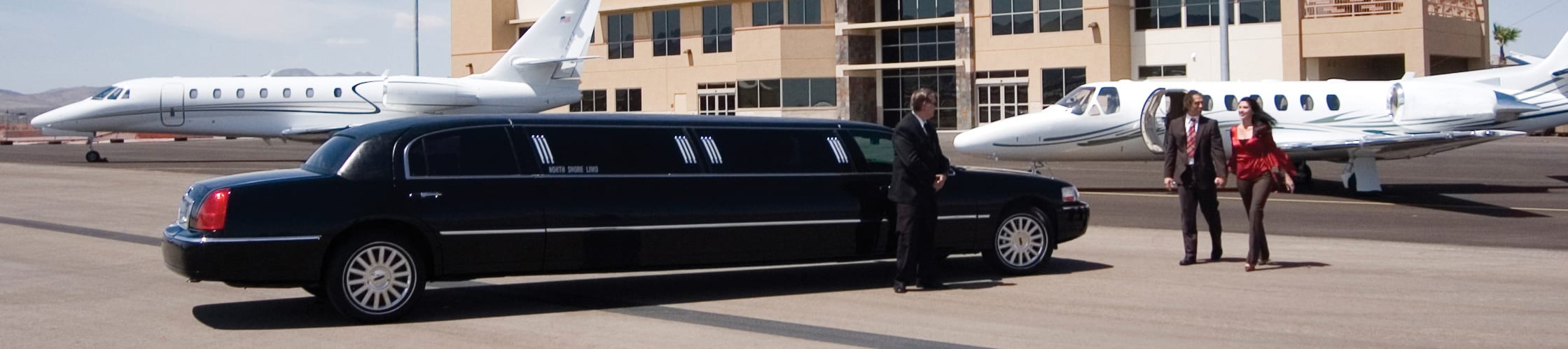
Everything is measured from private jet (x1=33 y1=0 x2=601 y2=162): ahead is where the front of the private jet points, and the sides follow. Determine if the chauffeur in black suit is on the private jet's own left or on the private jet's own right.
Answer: on the private jet's own left

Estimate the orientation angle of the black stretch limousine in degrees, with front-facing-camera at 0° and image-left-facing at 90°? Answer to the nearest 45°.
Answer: approximately 270°

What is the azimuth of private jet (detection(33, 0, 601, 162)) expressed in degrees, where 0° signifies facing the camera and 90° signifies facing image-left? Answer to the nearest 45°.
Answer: approximately 90°

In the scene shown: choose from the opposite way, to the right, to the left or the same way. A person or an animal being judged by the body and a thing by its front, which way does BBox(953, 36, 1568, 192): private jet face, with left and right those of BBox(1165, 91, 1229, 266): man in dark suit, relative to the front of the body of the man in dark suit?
to the right

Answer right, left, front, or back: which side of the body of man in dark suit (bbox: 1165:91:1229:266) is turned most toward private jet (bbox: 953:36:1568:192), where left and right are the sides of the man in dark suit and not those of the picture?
back

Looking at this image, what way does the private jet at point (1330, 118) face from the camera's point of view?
to the viewer's left

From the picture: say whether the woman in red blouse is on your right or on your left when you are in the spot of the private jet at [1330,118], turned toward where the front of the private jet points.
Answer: on your left

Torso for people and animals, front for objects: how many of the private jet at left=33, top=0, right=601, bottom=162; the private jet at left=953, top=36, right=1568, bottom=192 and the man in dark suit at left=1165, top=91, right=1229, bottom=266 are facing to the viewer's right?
0

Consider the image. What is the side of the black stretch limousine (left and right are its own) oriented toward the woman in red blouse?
front

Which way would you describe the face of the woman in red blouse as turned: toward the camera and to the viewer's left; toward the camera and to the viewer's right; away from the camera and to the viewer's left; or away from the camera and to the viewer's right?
toward the camera and to the viewer's left

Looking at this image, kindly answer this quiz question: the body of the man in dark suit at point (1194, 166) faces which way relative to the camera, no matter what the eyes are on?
toward the camera
